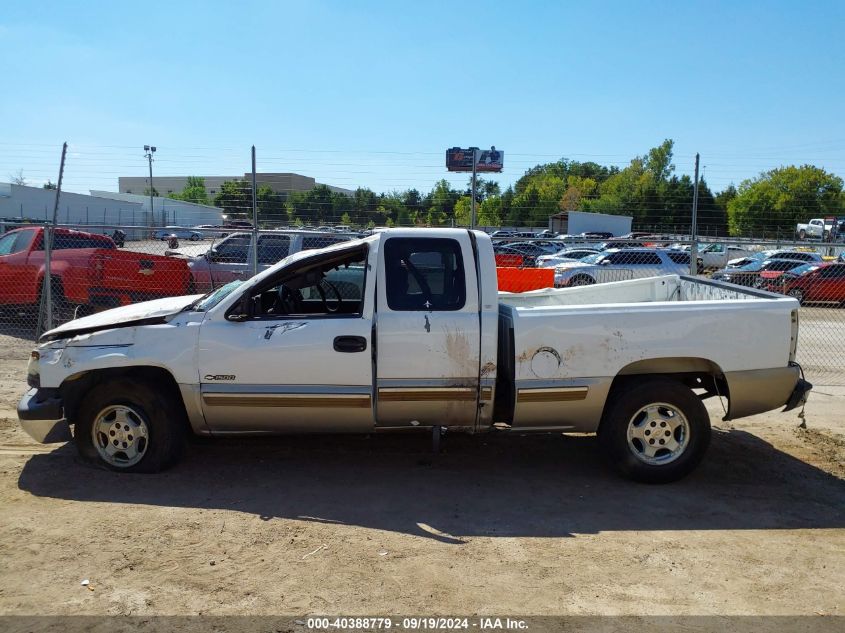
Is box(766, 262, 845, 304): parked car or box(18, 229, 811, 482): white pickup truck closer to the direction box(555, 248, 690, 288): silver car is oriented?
the white pickup truck

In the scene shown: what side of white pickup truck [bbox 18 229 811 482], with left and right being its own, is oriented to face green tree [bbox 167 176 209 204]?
right

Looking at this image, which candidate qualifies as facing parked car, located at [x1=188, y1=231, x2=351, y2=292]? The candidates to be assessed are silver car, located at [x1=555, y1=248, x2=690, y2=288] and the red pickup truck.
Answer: the silver car

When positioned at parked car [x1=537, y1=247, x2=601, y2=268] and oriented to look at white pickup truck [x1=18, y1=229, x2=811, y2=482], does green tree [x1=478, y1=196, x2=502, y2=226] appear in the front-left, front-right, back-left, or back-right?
back-right

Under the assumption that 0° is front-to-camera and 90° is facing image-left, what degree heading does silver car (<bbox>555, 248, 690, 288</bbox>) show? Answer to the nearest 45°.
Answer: approximately 45°

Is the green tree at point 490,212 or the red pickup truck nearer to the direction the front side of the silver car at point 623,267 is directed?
the red pickup truck

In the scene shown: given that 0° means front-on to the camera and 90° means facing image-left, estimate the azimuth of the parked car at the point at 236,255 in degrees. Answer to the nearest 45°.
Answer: approximately 90°

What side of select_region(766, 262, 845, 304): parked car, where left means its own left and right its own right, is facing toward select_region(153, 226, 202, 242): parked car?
front

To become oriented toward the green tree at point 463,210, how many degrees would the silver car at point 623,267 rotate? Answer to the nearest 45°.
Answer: approximately 45° to its right

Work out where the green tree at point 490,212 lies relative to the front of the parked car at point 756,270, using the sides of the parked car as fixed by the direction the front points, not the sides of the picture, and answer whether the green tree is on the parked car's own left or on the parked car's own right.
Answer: on the parked car's own right

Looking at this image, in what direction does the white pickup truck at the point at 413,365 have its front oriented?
to the viewer's left

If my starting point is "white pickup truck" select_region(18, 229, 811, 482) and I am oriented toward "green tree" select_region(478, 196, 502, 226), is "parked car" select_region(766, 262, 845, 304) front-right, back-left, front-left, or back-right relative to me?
front-right

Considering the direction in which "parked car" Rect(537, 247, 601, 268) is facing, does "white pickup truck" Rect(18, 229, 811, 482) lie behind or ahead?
ahead

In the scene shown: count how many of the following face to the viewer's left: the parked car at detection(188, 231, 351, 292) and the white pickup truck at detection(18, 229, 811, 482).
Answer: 2
